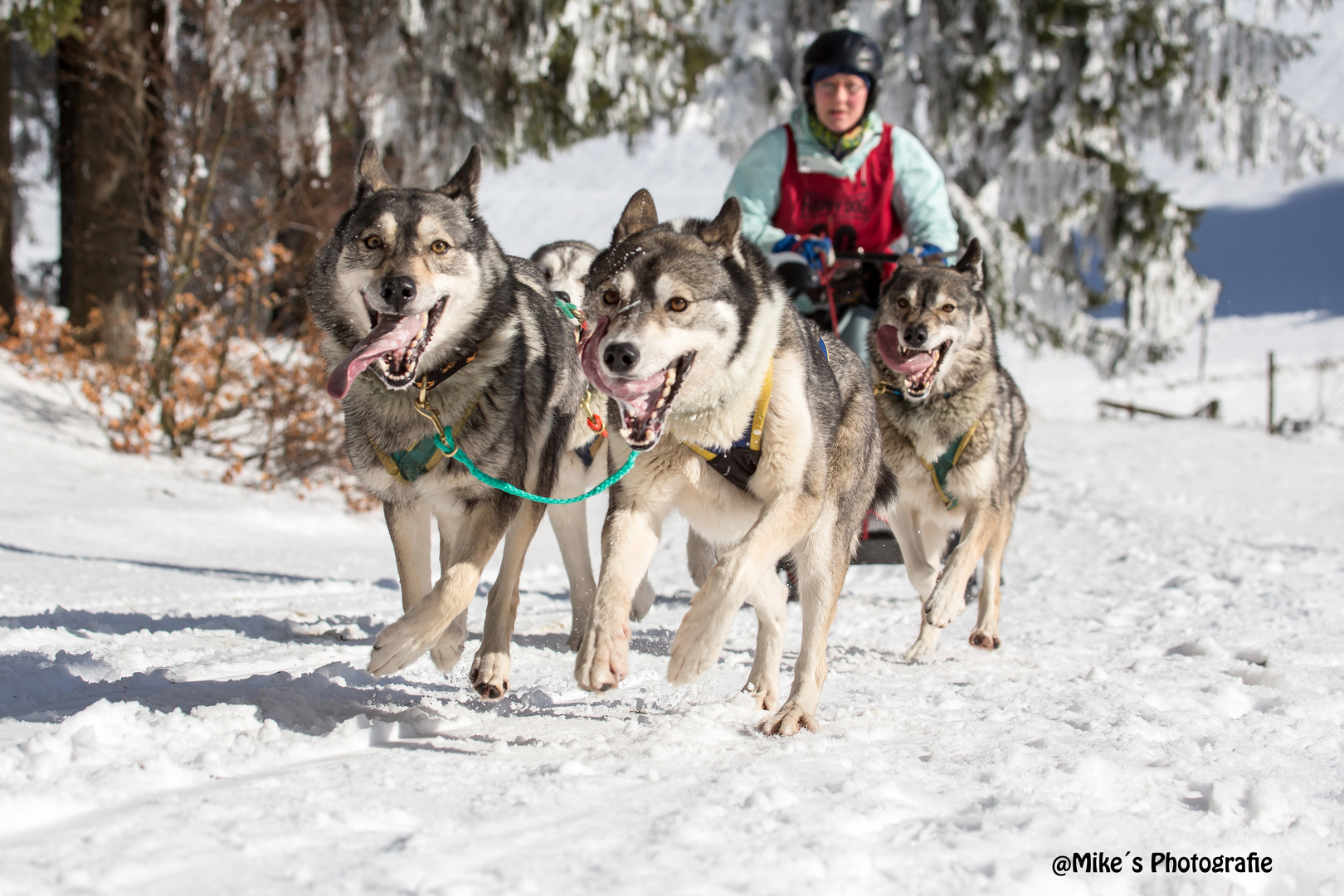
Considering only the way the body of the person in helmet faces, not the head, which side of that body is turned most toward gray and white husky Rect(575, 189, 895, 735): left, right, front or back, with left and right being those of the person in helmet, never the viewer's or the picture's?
front

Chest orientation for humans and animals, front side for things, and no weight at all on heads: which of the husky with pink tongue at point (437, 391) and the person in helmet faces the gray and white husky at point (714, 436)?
the person in helmet

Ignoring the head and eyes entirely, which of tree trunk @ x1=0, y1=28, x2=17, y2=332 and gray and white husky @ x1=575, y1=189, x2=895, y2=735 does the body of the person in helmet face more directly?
the gray and white husky

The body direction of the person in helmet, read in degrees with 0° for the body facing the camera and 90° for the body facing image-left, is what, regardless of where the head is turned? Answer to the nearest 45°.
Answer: approximately 0°

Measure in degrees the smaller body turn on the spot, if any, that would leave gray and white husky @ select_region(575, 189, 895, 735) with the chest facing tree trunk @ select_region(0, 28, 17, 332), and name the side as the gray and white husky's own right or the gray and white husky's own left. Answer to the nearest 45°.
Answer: approximately 90° to the gray and white husky's own right

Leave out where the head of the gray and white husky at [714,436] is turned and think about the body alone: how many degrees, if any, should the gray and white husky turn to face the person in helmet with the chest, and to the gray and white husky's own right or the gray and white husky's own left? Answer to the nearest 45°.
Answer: approximately 135° to the gray and white husky's own right

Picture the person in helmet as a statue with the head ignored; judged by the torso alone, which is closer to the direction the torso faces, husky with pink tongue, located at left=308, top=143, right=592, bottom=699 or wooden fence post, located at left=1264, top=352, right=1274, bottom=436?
the husky with pink tongue

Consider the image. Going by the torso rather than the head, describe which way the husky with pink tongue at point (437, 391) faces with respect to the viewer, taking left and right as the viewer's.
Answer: facing the viewer and to the left of the viewer

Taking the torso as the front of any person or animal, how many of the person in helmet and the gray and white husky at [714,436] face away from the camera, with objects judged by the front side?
0
